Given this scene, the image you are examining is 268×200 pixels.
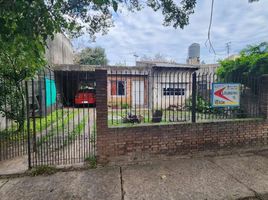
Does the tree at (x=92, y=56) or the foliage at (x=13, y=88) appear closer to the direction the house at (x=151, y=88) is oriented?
the foliage

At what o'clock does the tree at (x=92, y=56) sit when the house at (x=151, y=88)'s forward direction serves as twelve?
The tree is roughly at 5 o'clock from the house.

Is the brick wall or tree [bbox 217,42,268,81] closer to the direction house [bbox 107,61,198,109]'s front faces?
the brick wall

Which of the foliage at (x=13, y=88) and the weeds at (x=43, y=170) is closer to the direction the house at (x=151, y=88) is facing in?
the weeds

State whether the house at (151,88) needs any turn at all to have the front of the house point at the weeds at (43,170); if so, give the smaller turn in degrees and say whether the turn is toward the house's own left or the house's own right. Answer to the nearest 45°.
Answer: approximately 45° to the house's own right

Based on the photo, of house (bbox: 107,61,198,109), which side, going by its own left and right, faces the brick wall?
front

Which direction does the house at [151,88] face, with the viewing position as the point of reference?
facing the viewer

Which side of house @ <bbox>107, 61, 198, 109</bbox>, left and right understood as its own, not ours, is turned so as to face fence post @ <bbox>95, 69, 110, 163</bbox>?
front

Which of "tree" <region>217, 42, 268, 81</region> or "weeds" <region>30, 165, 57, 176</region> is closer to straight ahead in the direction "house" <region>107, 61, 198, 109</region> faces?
the weeds

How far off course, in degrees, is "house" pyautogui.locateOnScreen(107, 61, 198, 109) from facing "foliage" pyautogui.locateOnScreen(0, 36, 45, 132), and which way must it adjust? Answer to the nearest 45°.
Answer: approximately 90° to its right

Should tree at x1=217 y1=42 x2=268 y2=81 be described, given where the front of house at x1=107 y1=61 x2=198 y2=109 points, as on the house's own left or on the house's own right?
on the house's own left

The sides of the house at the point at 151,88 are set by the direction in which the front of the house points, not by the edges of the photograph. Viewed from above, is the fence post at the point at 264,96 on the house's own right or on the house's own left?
on the house's own left
